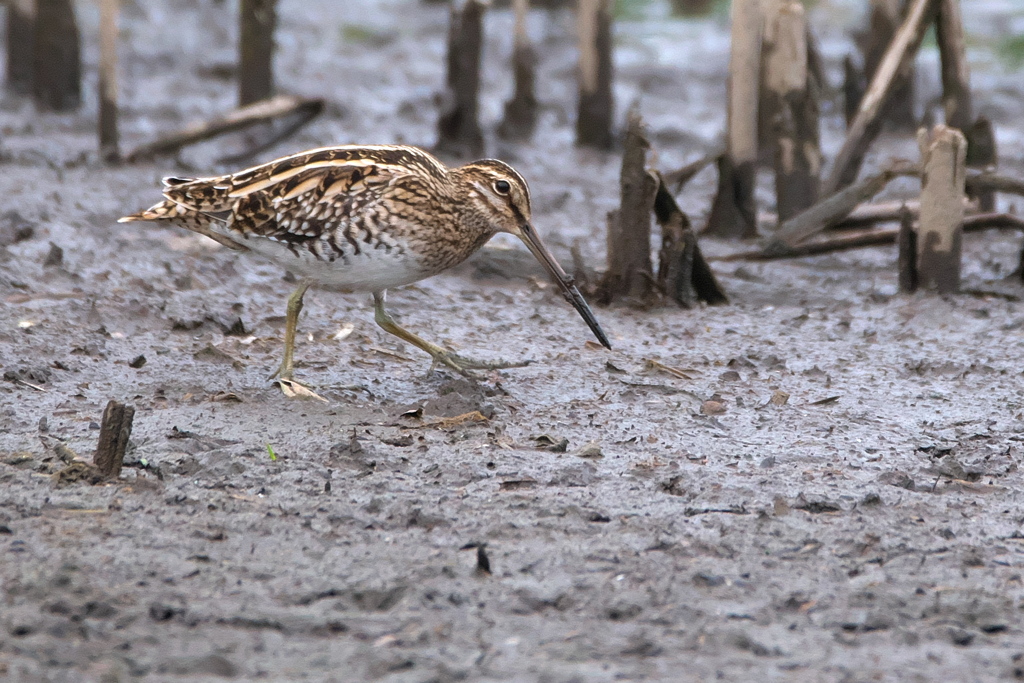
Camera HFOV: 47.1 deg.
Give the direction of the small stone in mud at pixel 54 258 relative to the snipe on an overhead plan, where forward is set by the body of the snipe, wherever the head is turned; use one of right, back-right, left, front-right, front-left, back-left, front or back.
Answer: back-left

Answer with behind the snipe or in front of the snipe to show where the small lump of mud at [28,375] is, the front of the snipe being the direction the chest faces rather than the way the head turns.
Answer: behind

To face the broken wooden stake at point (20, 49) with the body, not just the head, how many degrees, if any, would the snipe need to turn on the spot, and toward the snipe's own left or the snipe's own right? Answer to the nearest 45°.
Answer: approximately 135° to the snipe's own left

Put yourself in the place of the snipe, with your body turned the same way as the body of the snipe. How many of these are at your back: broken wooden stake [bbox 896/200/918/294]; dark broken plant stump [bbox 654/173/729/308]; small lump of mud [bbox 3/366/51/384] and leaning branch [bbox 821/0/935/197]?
1

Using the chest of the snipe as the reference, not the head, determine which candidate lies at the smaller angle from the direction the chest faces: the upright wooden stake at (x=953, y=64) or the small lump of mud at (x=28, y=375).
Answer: the upright wooden stake

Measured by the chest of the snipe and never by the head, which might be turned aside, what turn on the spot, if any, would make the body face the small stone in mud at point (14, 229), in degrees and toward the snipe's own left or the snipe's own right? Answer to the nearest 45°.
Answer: approximately 135° to the snipe's own left

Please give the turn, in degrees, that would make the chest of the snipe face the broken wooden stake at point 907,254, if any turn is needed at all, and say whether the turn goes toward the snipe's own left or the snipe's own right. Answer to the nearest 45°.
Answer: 0° — it already faces it

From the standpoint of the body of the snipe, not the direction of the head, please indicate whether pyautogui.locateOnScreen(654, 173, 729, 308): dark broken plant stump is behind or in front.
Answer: in front

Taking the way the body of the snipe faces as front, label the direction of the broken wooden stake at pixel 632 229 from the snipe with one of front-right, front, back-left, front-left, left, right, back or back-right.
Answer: front-left

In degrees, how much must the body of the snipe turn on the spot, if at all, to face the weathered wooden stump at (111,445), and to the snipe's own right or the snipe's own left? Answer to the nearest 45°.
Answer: approximately 135° to the snipe's own right

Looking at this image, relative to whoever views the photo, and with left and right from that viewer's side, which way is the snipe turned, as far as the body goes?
facing to the right of the viewer

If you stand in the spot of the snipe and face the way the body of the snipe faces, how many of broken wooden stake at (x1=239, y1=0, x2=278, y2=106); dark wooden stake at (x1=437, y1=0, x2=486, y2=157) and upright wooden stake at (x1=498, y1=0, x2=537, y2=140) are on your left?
3

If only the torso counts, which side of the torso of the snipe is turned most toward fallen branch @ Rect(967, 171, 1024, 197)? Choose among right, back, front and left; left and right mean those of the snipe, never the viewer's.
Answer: front

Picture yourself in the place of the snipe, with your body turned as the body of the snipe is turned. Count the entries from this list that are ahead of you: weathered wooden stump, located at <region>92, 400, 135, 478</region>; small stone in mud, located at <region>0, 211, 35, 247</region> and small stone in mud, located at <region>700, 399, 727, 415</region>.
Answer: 1

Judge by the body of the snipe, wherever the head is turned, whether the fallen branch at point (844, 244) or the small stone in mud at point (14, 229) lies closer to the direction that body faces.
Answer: the fallen branch

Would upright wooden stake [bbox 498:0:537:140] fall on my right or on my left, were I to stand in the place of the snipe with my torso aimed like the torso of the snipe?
on my left

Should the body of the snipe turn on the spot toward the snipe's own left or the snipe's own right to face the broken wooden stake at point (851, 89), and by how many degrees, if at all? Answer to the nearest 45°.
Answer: approximately 45° to the snipe's own left
